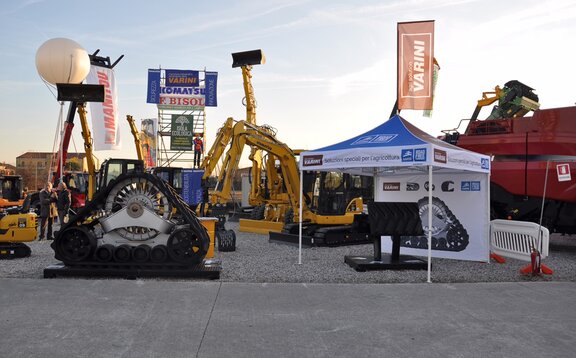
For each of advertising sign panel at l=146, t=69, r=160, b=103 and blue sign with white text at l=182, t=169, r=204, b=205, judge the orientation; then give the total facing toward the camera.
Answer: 2

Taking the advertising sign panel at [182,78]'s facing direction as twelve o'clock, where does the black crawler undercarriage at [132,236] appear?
The black crawler undercarriage is roughly at 12 o'clock from the advertising sign panel.

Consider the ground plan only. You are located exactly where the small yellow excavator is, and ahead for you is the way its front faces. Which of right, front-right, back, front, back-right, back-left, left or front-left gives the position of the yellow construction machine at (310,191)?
back

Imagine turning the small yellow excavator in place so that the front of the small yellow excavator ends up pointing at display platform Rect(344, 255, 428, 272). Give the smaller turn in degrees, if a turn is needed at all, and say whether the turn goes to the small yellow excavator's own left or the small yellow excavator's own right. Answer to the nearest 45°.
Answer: approximately 135° to the small yellow excavator's own left

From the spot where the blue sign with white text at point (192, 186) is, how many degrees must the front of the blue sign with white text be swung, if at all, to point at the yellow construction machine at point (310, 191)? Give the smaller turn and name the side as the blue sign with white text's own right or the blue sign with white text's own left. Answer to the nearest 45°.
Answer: approximately 45° to the blue sign with white text's own left

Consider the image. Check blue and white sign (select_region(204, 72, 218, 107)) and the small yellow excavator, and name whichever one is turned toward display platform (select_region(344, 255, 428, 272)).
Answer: the blue and white sign

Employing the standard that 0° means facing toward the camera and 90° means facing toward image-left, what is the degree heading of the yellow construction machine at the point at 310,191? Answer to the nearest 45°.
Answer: approximately 45°

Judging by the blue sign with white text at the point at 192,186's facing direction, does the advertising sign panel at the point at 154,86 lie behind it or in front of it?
behind

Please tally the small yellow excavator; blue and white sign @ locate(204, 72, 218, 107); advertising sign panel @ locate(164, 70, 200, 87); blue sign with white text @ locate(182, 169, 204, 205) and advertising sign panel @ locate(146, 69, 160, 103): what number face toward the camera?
4
